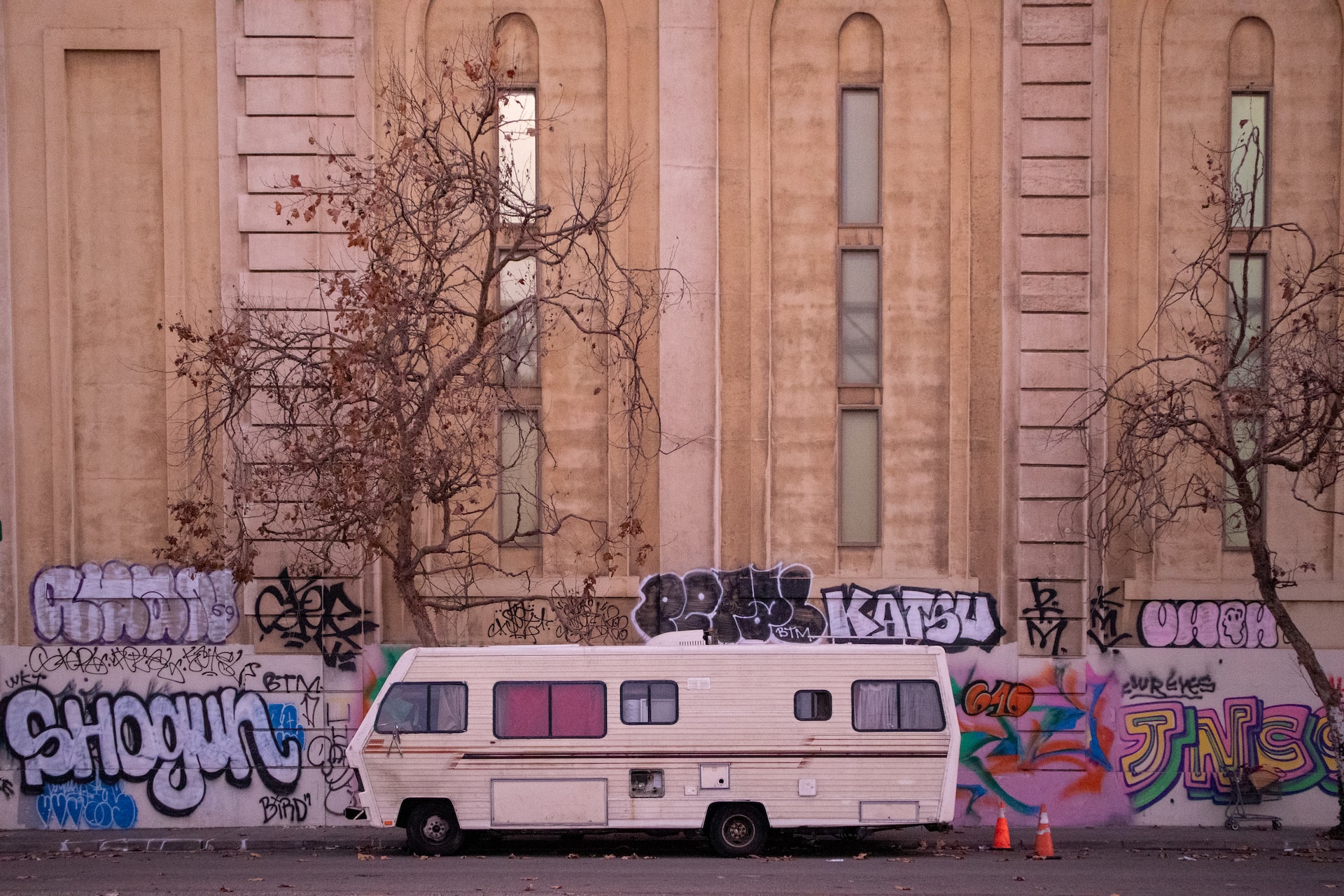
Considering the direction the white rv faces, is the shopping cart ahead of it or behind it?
behind

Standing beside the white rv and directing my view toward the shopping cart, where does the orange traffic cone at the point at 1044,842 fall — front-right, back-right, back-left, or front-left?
front-right

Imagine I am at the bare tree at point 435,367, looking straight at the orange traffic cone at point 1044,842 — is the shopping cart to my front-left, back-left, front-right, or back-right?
front-left

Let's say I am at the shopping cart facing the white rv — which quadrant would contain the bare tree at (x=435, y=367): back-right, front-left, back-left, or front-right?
front-right

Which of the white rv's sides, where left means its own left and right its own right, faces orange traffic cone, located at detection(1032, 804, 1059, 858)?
back

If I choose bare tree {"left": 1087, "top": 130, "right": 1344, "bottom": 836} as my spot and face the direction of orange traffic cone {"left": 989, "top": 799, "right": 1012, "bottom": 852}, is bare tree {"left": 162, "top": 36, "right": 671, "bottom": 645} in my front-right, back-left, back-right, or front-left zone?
front-right

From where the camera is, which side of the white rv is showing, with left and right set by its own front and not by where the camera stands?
left
